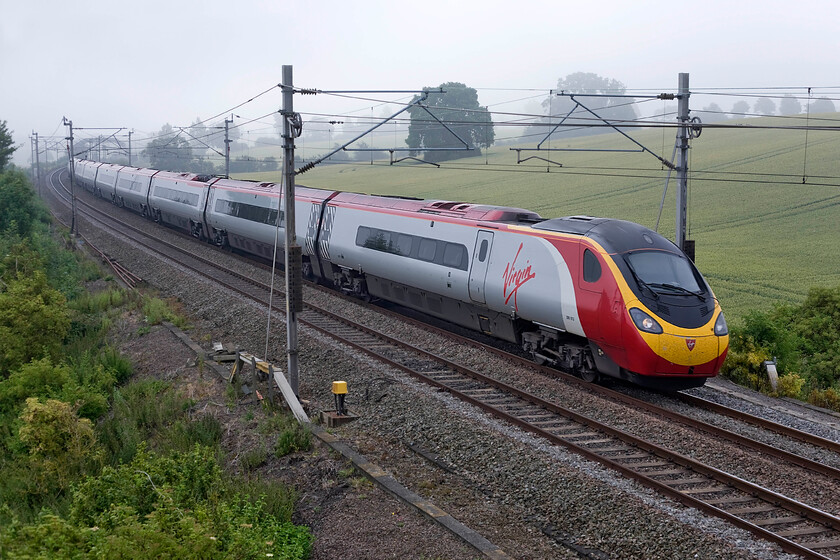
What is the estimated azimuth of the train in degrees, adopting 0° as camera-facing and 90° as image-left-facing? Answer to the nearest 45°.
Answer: approximately 315°

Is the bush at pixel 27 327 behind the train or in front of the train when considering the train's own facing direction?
behind

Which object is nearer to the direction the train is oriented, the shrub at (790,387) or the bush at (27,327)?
the shrub

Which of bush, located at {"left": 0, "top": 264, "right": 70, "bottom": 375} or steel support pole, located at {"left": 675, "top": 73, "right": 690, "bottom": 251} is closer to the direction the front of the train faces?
the steel support pole

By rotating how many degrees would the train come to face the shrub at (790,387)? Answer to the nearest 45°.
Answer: approximately 45° to its left

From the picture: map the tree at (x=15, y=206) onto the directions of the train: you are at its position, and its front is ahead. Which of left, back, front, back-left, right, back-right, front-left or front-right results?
back

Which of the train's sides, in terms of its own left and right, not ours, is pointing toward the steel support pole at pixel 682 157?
front

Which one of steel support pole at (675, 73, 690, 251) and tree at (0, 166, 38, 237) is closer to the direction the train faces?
the steel support pole

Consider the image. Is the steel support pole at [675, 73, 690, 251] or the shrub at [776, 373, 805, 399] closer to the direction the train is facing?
the shrub

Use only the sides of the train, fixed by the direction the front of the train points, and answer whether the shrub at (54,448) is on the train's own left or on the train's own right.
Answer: on the train's own right
